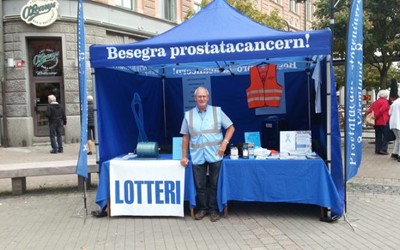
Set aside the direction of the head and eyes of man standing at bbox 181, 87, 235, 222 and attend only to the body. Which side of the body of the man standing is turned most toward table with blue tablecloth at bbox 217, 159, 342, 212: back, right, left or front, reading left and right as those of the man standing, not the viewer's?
left

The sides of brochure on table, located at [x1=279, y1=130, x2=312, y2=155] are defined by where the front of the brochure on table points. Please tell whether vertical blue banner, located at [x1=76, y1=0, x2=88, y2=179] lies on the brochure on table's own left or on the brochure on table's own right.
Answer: on the brochure on table's own right

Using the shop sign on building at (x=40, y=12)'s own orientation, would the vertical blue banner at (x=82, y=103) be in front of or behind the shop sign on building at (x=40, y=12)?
in front

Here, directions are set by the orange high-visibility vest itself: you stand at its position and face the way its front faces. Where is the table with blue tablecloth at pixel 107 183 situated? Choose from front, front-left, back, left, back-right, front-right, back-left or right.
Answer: front-right

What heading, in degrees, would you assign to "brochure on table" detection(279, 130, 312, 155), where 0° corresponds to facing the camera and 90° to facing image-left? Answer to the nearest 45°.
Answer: approximately 0°

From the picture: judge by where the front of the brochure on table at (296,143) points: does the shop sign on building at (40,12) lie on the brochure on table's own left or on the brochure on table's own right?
on the brochure on table's own right

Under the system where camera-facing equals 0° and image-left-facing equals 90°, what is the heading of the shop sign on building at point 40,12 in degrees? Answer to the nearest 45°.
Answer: approximately 0°

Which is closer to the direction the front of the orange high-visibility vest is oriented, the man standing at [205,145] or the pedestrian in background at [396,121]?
the man standing

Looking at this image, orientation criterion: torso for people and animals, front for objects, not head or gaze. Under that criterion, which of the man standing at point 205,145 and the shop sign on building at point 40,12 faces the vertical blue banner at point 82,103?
the shop sign on building
